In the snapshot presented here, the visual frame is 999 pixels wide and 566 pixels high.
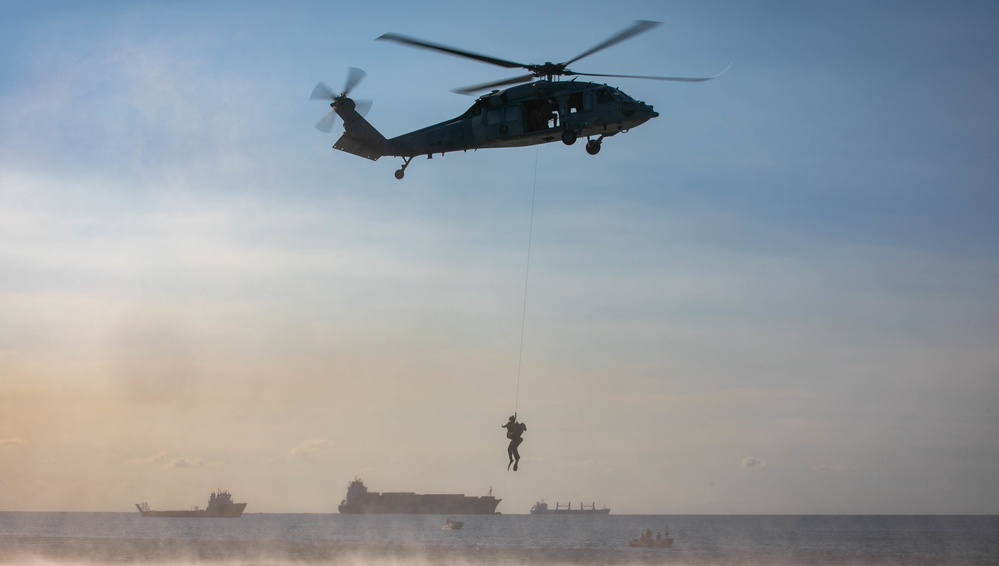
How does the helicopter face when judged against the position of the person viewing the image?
facing to the right of the viewer
